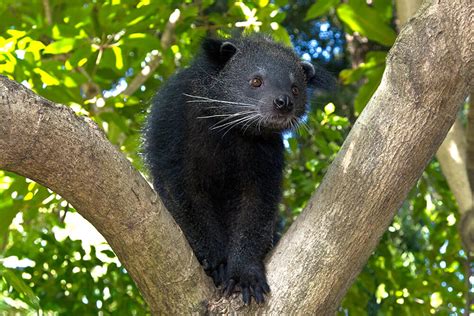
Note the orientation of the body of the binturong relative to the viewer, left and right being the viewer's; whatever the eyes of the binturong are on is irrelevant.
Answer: facing the viewer and to the right of the viewer
